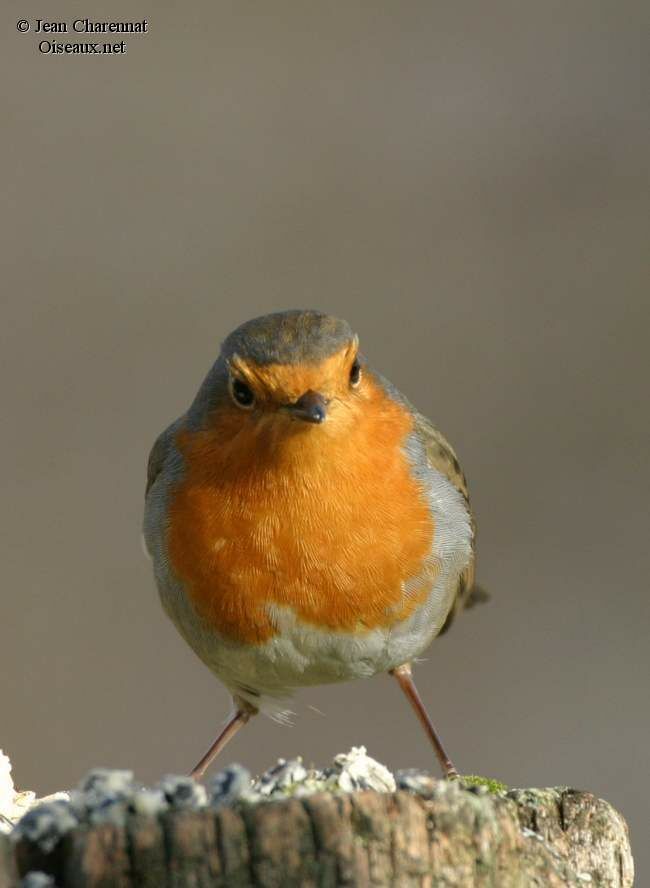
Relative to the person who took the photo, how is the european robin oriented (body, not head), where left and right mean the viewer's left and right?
facing the viewer
